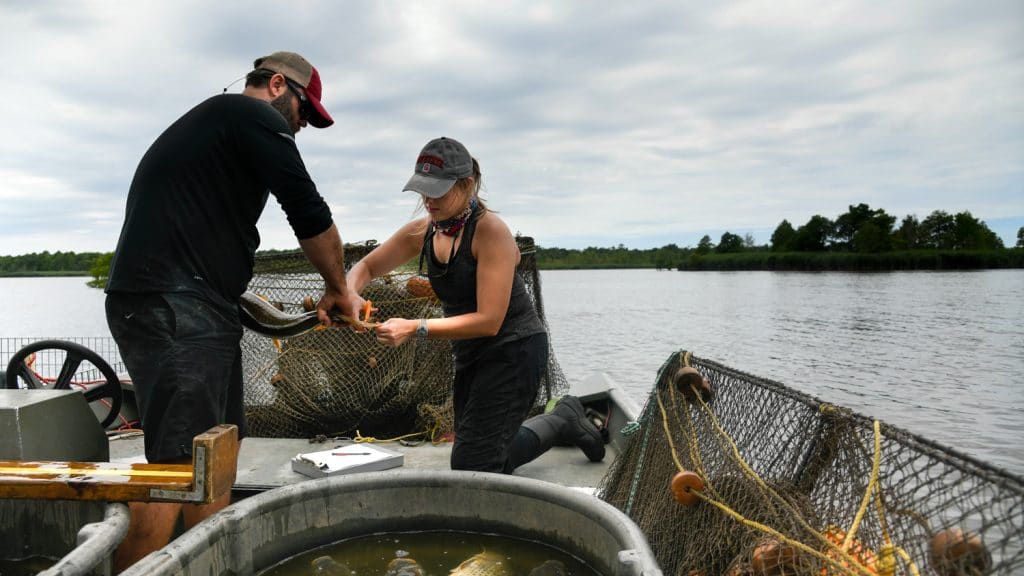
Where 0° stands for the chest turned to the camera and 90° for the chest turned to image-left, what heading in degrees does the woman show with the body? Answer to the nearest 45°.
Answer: approximately 45°
